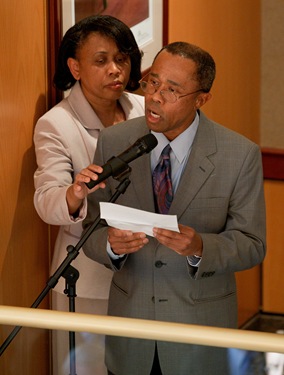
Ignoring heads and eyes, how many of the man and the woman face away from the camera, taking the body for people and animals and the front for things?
0

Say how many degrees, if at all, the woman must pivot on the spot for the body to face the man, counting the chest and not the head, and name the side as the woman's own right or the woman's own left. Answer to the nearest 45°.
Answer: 0° — they already face them

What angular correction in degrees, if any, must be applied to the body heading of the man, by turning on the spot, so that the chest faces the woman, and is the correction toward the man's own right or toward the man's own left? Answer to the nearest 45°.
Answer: approximately 90° to the man's own right

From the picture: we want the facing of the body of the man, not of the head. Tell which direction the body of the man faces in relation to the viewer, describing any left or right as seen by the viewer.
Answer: facing the viewer and to the left of the viewer

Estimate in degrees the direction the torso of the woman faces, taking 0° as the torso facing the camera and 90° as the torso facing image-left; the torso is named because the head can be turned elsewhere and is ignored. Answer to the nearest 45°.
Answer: approximately 315°
